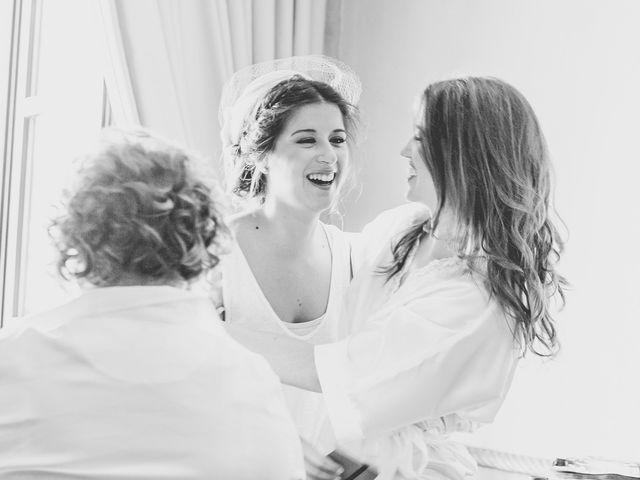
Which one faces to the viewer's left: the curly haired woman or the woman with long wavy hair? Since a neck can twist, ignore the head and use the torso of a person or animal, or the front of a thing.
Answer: the woman with long wavy hair

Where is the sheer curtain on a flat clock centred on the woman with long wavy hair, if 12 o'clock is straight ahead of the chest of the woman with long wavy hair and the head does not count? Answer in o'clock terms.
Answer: The sheer curtain is roughly at 2 o'clock from the woman with long wavy hair.

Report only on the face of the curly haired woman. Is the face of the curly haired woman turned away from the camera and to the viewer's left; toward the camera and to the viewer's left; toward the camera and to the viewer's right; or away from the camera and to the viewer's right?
away from the camera and to the viewer's right

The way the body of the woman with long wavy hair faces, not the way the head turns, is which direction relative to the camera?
to the viewer's left

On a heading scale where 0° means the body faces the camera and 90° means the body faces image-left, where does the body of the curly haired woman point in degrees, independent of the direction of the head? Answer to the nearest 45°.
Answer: approximately 180°

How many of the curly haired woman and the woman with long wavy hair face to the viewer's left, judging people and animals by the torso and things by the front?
1

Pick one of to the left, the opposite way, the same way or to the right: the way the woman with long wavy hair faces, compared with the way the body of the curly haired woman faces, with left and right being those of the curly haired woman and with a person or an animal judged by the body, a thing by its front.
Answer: to the left

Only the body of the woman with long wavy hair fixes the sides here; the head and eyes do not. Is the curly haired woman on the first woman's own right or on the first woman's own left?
on the first woman's own left

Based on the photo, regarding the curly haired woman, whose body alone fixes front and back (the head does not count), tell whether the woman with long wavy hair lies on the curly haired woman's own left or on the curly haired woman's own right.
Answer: on the curly haired woman's own right
